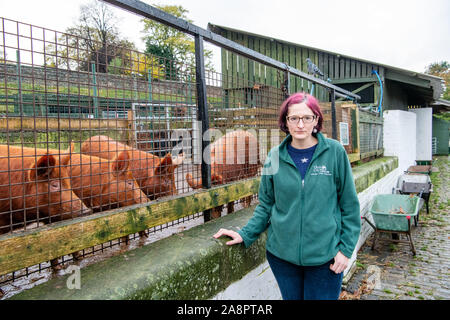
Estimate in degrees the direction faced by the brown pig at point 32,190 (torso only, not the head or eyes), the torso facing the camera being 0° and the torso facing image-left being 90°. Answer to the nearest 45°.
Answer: approximately 315°

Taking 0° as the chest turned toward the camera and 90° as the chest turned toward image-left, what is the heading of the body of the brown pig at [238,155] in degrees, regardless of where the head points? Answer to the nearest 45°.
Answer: approximately 45°

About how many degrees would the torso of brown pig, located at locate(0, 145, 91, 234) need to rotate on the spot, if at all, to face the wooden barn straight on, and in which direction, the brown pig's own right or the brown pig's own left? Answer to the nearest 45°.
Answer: approximately 90° to the brown pig's own left

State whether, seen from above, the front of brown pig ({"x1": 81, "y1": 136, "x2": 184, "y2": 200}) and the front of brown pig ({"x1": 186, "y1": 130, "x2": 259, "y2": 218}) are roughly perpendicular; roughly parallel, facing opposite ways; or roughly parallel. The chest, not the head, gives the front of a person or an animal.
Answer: roughly perpendicular

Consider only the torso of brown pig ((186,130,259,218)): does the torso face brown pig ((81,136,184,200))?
yes

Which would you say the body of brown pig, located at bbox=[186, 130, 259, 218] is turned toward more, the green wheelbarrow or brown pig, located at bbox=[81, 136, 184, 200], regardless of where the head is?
the brown pig

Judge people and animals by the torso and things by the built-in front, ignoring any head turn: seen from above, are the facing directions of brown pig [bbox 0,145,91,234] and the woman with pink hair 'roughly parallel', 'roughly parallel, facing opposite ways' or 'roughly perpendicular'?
roughly perpendicular

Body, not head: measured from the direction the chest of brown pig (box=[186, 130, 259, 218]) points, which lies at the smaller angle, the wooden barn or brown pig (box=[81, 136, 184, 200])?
the brown pig

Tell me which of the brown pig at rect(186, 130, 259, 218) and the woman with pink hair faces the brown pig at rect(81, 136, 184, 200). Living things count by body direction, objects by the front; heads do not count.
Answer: the brown pig at rect(186, 130, 259, 218)

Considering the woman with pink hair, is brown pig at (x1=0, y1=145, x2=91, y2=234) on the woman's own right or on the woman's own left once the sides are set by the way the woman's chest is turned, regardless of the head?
on the woman's own right

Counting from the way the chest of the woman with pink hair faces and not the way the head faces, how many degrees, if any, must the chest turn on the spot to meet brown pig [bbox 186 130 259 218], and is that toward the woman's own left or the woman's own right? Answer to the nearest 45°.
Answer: approximately 180°
